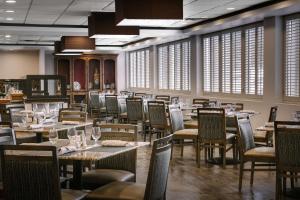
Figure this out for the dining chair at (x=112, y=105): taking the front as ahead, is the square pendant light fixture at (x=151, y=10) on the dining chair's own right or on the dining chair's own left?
on the dining chair's own right

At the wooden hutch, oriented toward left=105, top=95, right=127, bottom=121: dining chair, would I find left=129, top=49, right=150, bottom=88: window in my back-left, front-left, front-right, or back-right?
front-left

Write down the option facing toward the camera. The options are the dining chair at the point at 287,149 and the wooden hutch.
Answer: the wooden hutch

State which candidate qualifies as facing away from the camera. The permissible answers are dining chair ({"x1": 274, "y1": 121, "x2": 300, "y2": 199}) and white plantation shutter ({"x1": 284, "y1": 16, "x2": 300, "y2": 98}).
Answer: the dining chair

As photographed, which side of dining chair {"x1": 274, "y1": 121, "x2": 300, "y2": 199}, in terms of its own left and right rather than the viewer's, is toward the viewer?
back

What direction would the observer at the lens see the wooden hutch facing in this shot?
facing the viewer

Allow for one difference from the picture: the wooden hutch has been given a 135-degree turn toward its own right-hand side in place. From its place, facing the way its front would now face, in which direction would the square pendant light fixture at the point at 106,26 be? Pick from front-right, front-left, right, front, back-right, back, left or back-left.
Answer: back-left

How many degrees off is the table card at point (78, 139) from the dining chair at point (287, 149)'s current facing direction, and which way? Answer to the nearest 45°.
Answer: approximately 135° to its left

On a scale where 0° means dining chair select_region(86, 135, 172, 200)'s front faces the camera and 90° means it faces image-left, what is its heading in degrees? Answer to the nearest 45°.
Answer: approximately 135°

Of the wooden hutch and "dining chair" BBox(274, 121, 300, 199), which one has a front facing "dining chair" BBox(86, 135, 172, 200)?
the wooden hutch

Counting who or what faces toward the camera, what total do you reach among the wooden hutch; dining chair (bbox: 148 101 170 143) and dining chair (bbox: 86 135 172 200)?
1

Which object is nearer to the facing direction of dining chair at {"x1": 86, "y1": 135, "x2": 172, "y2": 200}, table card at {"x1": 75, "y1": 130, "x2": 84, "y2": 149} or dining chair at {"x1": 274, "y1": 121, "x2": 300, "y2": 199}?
the table card

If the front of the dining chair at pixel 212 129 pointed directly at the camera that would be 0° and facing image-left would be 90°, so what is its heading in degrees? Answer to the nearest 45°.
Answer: approximately 225°

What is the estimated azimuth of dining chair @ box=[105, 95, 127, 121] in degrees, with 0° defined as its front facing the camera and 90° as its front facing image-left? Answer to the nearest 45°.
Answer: approximately 225°
